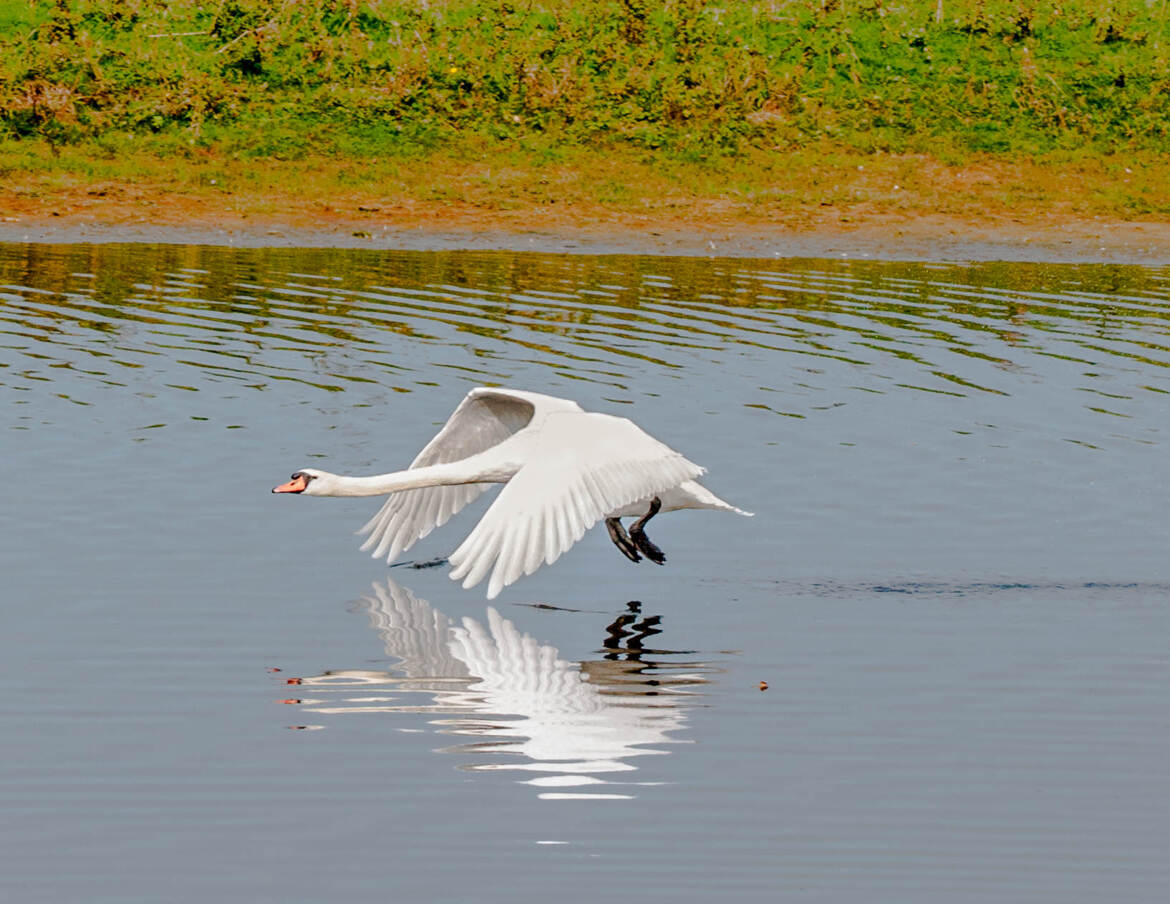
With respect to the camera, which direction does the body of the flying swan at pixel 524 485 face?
to the viewer's left
